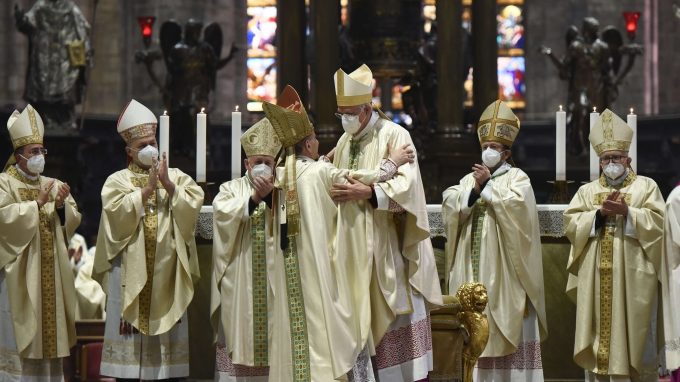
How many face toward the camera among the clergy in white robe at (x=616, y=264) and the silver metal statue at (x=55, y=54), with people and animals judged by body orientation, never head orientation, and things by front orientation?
2

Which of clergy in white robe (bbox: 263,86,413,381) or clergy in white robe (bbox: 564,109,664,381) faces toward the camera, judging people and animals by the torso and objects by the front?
clergy in white robe (bbox: 564,109,664,381)

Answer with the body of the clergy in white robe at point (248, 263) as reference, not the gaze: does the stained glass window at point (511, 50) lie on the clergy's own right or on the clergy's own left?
on the clergy's own left

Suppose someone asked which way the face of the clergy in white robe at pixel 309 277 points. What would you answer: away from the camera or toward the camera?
away from the camera

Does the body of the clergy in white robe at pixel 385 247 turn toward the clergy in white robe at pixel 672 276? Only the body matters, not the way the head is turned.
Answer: no

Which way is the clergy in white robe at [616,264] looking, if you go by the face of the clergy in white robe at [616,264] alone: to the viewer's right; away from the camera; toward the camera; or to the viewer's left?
toward the camera

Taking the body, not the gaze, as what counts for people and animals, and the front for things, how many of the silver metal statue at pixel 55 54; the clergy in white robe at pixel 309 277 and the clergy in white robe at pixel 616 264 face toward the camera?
2

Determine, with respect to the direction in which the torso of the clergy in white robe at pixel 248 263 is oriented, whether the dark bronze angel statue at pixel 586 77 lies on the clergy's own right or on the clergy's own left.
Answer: on the clergy's own left

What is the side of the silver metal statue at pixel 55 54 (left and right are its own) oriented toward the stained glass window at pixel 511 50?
left

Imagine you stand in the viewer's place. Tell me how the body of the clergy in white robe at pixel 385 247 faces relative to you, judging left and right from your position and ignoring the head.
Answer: facing the viewer and to the left of the viewer

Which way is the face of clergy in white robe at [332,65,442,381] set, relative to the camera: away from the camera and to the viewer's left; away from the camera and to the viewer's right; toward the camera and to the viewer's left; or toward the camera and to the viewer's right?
toward the camera and to the viewer's left

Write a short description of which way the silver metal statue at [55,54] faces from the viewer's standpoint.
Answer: facing the viewer

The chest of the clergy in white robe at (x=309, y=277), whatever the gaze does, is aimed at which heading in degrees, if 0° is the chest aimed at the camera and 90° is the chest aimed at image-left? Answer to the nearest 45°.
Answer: approximately 225°

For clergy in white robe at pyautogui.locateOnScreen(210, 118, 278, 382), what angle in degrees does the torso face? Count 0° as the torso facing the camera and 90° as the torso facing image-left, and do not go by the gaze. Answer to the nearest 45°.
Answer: approximately 315°

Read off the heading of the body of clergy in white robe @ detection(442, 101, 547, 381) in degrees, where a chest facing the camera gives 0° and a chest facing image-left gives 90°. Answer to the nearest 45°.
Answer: approximately 45°

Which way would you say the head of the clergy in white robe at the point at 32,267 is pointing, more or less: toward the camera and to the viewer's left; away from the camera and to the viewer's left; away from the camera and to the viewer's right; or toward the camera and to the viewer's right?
toward the camera and to the viewer's right
